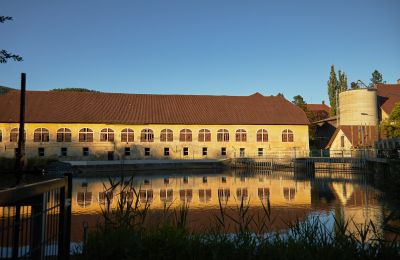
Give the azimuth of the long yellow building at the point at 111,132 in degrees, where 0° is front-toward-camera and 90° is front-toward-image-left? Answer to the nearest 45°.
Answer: approximately 0°

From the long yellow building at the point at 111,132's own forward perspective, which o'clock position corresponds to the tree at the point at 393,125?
The tree is roughly at 10 o'clock from the long yellow building.
